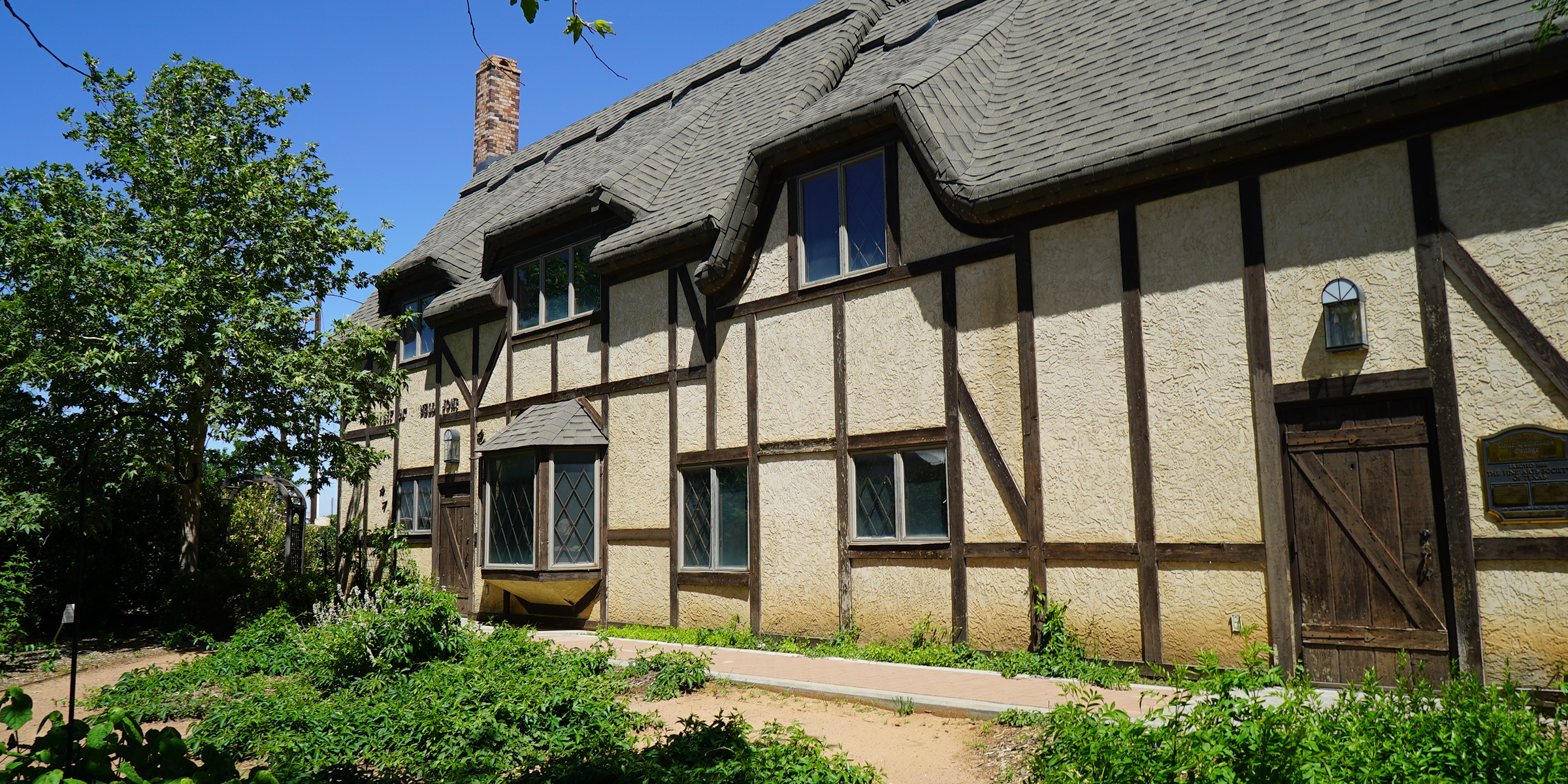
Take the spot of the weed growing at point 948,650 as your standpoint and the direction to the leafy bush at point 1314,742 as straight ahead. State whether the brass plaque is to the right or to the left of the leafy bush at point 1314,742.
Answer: left

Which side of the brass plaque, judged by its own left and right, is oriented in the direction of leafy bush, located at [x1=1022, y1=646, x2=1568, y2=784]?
front

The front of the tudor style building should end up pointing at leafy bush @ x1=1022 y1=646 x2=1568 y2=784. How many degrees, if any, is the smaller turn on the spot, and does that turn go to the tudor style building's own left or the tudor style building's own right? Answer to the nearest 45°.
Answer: approximately 45° to the tudor style building's own left

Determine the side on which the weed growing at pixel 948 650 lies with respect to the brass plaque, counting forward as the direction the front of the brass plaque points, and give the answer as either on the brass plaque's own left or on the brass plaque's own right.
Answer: on the brass plaque's own right

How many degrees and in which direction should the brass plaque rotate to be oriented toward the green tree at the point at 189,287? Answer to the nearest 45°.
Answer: approximately 90° to its right

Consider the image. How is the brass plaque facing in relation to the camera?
toward the camera

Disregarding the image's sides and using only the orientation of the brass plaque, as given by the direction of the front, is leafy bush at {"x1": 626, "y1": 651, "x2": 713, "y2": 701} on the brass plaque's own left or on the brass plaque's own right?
on the brass plaque's own right

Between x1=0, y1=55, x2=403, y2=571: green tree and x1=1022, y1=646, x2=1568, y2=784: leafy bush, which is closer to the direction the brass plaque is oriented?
the leafy bush
